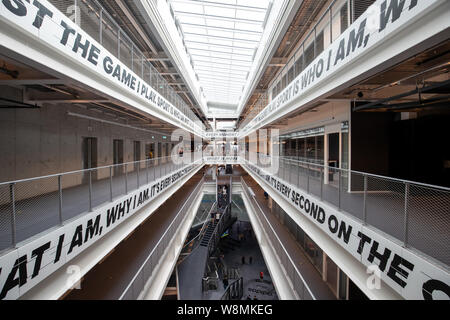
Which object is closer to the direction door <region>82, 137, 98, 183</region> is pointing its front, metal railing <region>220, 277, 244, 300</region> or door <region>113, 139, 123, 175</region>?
the metal railing

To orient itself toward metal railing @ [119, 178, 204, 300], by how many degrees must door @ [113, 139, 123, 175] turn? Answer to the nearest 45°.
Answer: approximately 45° to its right

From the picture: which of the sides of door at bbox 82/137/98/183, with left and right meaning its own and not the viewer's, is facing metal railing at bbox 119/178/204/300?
front

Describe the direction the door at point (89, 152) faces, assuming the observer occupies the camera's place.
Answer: facing the viewer and to the right of the viewer

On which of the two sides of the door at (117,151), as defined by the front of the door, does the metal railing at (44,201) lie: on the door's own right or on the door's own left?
on the door's own right

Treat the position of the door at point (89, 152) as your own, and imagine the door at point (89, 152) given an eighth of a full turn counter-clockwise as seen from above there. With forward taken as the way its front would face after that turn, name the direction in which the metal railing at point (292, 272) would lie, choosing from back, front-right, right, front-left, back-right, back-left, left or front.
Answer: front-right

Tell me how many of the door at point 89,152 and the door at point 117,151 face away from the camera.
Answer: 0

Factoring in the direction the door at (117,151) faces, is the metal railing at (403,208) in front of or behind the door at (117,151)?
in front

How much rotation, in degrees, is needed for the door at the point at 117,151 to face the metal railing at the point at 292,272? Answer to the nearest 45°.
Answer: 0° — it already faces it

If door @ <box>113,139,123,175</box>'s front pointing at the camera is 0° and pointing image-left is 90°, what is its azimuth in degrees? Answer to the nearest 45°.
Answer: approximately 315°
